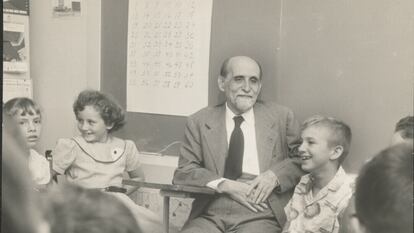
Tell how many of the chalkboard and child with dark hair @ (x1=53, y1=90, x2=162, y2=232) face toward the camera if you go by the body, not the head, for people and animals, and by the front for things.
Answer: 2

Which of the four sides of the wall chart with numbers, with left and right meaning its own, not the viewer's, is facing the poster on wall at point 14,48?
right

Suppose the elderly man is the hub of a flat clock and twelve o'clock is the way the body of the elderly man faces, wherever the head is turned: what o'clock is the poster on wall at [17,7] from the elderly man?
The poster on wall is roughly at 3 o'clock from the elderly man.

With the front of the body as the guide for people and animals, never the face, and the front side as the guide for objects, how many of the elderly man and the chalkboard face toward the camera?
2

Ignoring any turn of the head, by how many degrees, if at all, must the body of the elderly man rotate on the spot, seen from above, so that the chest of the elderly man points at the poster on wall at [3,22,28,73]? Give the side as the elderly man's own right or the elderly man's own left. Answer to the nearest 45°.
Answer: approximately 90° to the elderly man's own right

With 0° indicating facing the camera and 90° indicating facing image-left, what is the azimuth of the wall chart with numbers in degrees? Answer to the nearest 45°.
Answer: approximately 0°

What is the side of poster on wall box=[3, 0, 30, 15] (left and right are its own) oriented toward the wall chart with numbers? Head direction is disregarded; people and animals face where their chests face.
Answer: left

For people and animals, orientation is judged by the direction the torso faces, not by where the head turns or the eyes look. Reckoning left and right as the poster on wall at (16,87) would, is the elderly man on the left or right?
on its left
